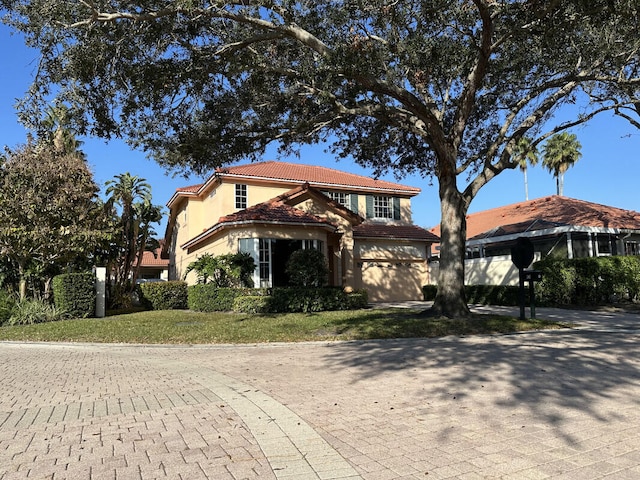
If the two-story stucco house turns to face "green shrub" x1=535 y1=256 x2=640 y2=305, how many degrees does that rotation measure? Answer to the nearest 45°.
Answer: approximately 45° to its left

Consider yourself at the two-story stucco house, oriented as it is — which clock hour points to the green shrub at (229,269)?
The green shrub is roughly at 1 o'clock from the two-story stucco house.

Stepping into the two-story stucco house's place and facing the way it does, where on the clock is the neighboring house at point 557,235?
The neighboring house is roughly at 9 o'clock from the two-story stucco house.

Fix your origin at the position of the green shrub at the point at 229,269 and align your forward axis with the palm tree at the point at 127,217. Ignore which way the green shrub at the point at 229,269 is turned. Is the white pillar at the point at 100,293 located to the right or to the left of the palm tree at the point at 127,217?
left

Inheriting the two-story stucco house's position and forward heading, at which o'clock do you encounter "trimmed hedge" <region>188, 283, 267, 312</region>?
The trimmed hedge is roughly at 1 o'clock from the two-story stucco house.

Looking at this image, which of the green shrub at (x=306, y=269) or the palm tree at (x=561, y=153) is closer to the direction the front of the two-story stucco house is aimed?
the green shrub

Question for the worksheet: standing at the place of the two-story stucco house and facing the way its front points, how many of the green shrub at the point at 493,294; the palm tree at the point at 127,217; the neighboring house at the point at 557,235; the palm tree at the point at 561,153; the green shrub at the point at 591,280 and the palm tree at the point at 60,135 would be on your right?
2

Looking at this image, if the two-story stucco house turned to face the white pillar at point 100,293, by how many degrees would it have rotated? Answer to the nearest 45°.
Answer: approximately 45° to its right

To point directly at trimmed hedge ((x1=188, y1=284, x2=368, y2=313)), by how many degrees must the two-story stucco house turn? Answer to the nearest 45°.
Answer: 0° — it already faces it

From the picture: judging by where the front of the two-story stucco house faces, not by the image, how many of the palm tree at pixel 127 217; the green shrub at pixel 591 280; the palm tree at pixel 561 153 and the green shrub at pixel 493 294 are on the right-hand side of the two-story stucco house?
1

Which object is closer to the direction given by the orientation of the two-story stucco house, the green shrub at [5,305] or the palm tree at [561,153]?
the green shrub

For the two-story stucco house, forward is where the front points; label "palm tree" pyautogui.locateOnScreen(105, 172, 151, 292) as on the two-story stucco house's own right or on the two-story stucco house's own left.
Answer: on the two-story stucco house's own right

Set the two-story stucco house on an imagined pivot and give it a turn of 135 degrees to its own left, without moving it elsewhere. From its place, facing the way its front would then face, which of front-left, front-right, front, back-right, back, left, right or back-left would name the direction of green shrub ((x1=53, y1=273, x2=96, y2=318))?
back

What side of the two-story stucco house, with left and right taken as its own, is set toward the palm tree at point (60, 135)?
right

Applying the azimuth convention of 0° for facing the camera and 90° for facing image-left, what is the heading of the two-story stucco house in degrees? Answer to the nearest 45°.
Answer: approximately 0°
